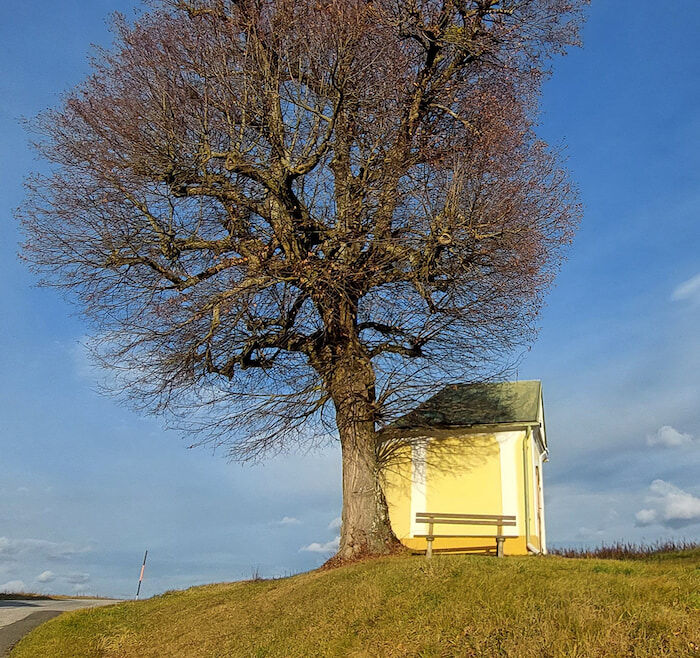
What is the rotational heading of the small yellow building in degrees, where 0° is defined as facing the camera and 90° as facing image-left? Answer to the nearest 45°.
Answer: approximately 270°
